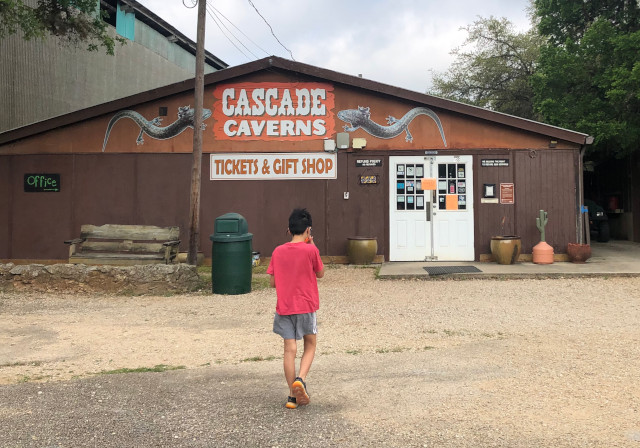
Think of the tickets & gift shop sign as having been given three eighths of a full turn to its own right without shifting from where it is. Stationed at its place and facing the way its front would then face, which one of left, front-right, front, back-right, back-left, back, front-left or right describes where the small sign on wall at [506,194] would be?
back-right

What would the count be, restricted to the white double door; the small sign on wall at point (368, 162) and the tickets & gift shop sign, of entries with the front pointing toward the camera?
3

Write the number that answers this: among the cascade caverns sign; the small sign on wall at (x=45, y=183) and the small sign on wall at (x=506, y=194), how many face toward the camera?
3

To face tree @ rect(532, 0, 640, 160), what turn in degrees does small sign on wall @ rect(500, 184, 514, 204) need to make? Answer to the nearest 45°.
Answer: approximately 135° to its left

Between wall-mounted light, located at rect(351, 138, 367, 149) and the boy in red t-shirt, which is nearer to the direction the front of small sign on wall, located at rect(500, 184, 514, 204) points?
the boy in red t-shirt

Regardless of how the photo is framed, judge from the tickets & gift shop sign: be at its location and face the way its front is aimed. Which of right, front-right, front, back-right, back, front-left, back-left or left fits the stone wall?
front-right

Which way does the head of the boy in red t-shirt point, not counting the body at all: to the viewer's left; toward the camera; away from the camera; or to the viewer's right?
away from the camera

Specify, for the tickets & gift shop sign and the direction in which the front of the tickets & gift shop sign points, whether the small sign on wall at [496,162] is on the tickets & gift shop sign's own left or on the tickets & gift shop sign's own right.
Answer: on the tickets & gift shop sign's own left

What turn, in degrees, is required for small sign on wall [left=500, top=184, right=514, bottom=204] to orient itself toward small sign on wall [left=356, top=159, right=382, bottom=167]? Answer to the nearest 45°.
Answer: approximately 90° to its right

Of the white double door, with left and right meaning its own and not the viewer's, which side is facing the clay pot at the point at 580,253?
left

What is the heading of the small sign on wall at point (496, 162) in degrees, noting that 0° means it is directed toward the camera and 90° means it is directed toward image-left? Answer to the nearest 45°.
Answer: approximately 0°

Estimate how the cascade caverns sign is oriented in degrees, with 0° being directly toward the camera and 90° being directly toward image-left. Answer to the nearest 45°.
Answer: approximately 0°

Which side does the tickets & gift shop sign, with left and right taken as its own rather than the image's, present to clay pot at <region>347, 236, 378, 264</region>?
left

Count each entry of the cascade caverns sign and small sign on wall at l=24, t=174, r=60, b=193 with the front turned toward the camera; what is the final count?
2
